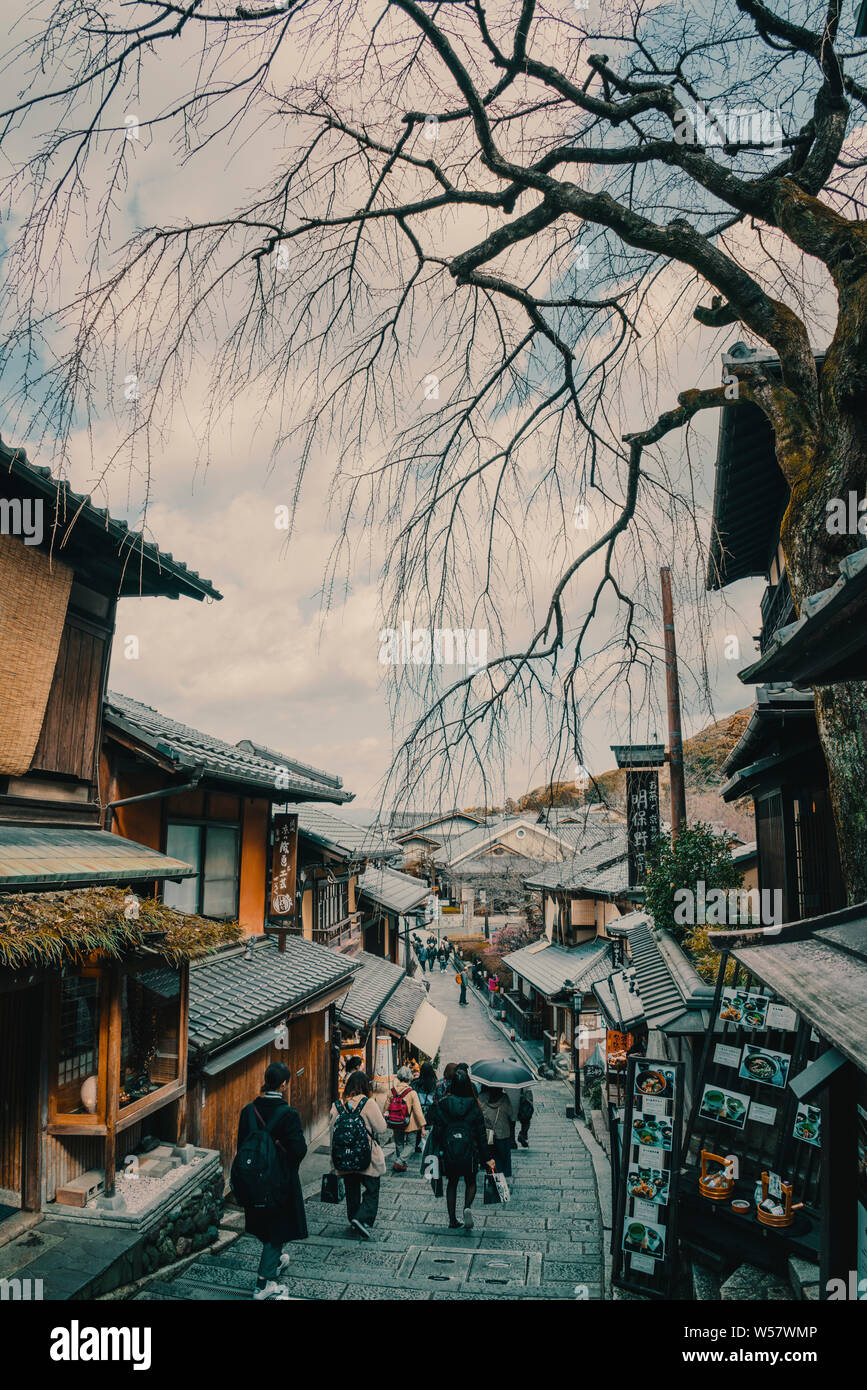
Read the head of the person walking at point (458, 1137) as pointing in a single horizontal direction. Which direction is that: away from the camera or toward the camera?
away from the camera

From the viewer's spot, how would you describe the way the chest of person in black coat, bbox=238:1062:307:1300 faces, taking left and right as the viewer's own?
facing away from the viewer and to the right of the viewer

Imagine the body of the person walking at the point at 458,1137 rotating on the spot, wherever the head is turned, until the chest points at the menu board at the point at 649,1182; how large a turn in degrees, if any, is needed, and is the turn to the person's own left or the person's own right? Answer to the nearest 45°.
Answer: approximately 135° to the person's own right

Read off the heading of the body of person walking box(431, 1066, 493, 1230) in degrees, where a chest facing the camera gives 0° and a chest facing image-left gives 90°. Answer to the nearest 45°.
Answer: approximately 180°

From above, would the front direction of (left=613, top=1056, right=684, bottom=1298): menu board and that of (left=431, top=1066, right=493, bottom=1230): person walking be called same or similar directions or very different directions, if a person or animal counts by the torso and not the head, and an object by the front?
very different directions

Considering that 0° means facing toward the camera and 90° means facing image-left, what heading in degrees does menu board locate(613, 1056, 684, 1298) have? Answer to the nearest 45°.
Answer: approximately 0°

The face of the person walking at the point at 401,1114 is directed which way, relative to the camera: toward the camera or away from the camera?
away from the camera

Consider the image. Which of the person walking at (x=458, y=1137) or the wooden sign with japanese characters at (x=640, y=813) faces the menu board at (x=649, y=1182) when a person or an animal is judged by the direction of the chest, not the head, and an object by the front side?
the wooden sign with japanese characters
